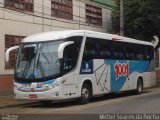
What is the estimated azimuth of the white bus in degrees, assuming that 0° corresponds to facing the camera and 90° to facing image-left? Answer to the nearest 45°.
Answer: approximately 45°

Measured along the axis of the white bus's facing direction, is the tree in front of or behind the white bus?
behind
